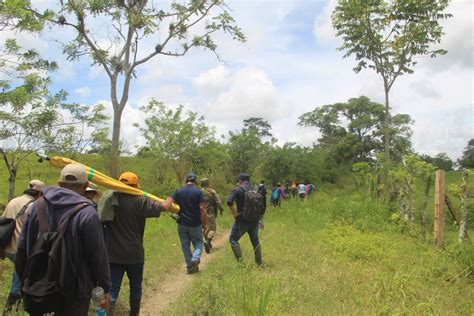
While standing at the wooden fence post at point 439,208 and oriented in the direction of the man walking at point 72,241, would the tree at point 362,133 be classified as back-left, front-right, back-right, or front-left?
back-right

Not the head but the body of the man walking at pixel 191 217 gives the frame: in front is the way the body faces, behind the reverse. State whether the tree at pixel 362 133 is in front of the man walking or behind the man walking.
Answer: in front

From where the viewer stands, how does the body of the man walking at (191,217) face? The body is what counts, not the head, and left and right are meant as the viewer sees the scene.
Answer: facing away from the viewer

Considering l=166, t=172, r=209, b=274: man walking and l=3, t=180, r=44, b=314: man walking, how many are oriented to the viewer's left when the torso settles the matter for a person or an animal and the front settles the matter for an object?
0

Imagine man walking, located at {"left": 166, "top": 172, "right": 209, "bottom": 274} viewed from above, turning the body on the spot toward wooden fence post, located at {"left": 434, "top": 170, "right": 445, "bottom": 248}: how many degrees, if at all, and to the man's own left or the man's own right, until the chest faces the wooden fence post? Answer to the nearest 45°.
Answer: approximately 90° to the man's own right

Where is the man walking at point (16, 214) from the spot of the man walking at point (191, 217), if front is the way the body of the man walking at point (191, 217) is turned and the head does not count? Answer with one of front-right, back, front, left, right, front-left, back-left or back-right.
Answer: back-left

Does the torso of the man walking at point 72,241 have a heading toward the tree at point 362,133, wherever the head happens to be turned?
yes

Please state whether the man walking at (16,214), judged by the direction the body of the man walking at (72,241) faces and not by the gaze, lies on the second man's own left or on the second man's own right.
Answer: on the second man's own left

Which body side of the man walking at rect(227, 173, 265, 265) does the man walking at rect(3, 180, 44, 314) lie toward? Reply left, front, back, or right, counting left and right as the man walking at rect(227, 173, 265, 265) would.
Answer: left

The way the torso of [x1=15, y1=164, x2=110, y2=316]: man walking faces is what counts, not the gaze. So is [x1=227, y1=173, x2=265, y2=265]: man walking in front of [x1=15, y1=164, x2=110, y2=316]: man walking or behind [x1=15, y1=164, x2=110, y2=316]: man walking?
in front

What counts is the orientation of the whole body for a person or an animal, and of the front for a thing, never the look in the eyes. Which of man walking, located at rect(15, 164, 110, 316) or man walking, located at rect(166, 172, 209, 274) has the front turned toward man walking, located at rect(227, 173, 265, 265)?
man walking, located at rect(15, 164, 110, 316)

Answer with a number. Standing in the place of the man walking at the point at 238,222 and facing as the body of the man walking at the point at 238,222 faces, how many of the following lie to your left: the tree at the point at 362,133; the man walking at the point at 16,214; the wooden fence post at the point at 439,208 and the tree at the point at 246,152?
1

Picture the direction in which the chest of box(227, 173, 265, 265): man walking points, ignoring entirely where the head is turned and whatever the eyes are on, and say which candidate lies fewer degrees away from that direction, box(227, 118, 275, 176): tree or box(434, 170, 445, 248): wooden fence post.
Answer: the tree

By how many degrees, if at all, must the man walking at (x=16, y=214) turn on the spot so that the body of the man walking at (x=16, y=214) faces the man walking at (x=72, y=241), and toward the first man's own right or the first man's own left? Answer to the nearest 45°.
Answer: approximately 135° to the first man's own right

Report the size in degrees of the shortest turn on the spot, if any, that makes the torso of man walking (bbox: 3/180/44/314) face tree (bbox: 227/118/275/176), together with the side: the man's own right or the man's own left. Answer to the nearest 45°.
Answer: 0° — they already face it

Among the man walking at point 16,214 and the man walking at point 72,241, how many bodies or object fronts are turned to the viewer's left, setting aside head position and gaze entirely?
0
